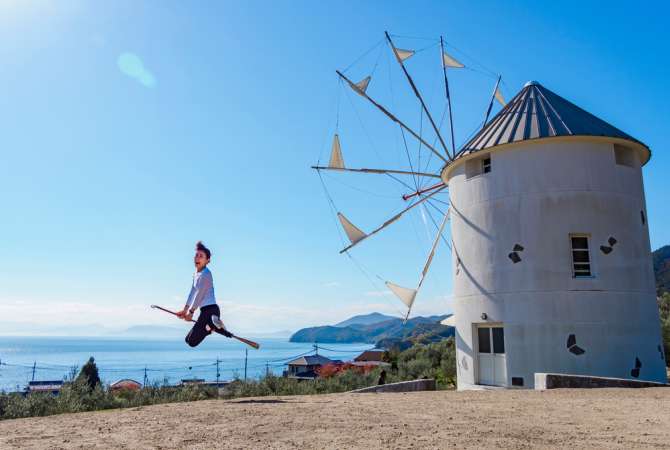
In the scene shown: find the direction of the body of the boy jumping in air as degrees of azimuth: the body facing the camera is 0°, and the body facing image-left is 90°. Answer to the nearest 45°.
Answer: approximately 90°

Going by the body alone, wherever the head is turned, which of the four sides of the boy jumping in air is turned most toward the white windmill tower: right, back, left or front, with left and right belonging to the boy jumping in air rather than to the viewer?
back
